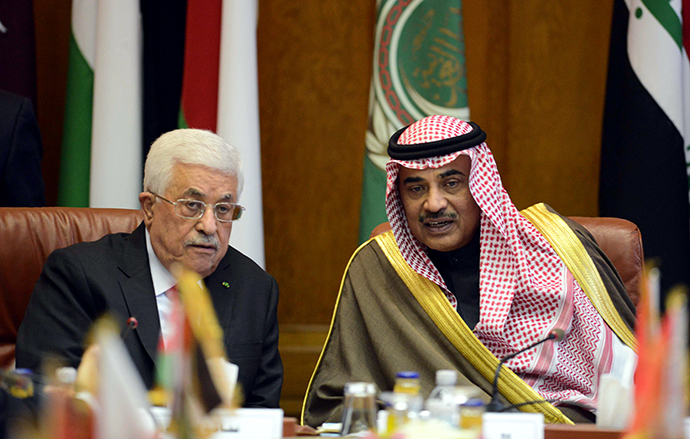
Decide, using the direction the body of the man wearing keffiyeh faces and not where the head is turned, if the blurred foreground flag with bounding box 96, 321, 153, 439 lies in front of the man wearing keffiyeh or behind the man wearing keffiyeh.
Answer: in front

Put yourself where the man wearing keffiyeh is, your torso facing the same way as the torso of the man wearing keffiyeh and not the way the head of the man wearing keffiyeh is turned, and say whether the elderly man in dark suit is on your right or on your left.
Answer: on your right

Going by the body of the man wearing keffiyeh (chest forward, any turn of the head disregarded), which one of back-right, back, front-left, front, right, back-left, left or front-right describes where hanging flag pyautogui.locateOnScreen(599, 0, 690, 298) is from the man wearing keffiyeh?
back-left

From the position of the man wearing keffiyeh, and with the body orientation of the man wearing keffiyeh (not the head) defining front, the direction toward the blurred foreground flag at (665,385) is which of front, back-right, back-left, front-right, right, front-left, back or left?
front

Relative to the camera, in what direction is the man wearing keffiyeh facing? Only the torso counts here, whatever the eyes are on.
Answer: toward the camera

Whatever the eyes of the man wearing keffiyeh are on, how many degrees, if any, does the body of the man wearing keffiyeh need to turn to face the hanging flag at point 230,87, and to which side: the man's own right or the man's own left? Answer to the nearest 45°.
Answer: approximately 135° to the man's own right

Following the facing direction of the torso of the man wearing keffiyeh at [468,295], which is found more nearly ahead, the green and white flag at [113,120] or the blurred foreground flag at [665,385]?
the blurred foreground flag

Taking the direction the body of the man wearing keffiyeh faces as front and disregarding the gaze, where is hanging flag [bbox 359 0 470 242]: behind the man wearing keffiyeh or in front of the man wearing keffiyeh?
behind

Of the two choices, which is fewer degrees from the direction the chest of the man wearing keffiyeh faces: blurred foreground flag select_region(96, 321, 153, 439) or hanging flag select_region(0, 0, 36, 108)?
the blurred foreground flag

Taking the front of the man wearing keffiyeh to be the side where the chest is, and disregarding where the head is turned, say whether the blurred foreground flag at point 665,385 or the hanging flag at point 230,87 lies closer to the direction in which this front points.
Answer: the blurred foreground flag

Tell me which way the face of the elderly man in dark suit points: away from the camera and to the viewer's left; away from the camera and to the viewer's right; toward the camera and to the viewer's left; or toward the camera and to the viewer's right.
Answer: toward the camera and to the viewer's right

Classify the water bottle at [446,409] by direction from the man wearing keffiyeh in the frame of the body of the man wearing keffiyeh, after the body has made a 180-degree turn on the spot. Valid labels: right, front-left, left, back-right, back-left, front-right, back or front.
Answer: back
